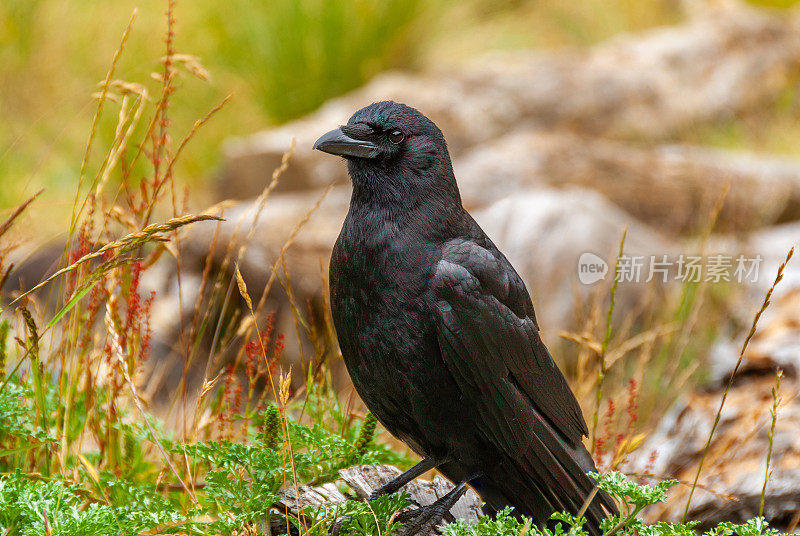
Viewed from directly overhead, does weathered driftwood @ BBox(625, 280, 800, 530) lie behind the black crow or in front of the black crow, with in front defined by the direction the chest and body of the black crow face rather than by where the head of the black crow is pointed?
behind

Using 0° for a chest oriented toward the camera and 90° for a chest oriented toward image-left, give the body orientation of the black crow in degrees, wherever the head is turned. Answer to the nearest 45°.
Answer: approximately 45°

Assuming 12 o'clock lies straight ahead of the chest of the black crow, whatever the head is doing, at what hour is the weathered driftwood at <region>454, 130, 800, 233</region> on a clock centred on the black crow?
The weathered driftwood is roughly at 5 o'clock from the black crow.

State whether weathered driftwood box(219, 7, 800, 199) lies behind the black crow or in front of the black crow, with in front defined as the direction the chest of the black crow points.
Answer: behind
